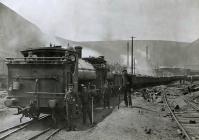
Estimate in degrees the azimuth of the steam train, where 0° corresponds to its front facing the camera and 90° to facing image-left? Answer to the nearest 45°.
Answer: approximately 225°
